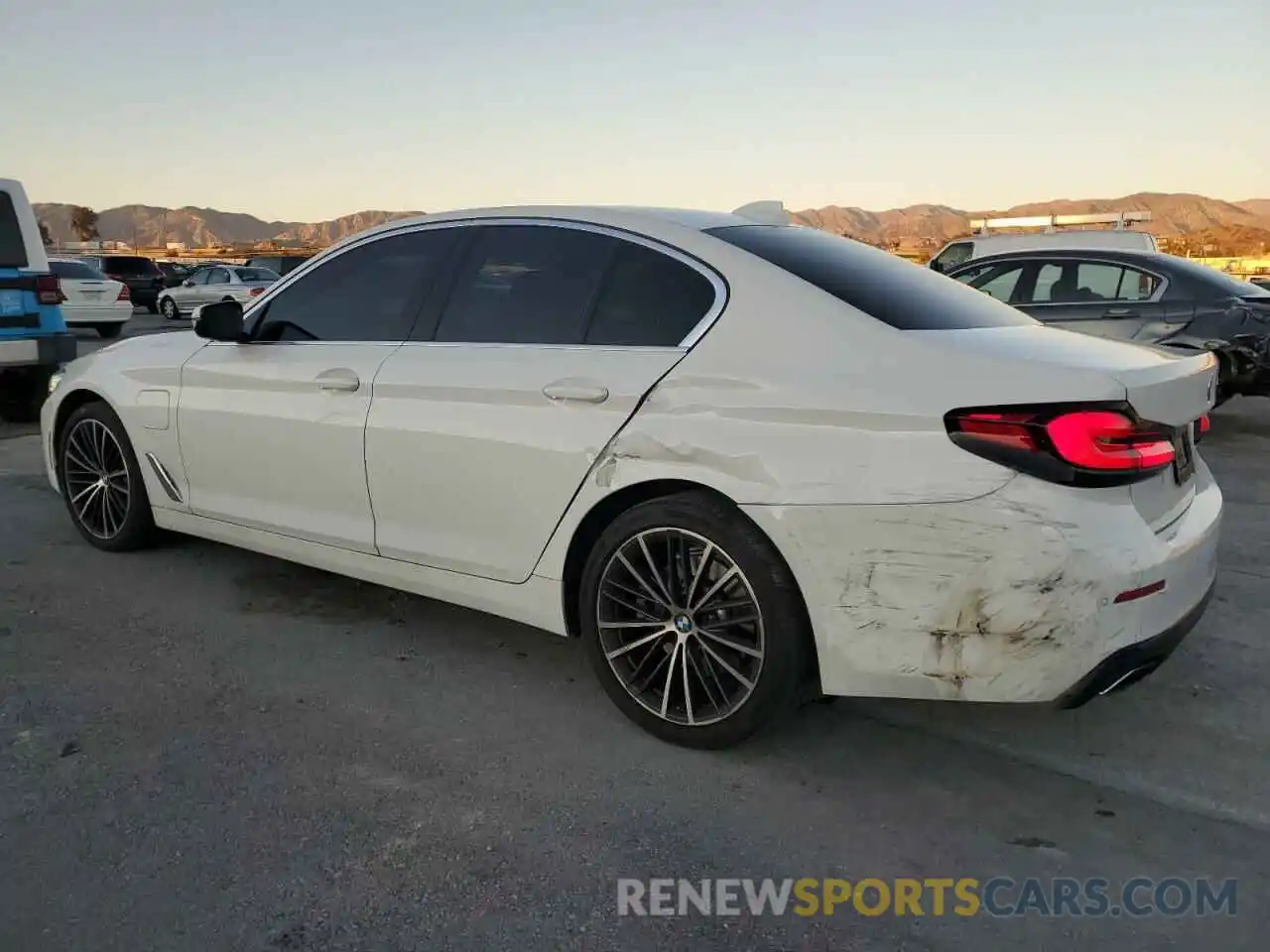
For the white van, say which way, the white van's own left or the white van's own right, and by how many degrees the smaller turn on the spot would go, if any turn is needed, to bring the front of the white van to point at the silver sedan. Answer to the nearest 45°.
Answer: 0° — it already faces it

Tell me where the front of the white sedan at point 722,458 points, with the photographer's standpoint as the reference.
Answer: facing away from the viewer and to the left of the viewer

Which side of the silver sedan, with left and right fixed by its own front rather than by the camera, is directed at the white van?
back

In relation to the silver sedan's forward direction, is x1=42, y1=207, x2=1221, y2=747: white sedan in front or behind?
behind

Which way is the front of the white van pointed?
to the viewer's left

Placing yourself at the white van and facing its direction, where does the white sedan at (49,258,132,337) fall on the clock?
The white sedan is roughly at 12 o'clock from the white van.

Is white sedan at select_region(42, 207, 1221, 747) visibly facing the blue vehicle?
yes

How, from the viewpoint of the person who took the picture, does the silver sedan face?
facing away from the viewer and to the left of the viewer

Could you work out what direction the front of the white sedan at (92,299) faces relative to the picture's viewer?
facing away from the viewer and to the left of the viewer

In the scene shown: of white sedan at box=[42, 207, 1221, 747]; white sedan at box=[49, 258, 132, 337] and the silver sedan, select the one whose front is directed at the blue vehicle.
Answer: white sedan at box=[42, 207, 1221, 747]
